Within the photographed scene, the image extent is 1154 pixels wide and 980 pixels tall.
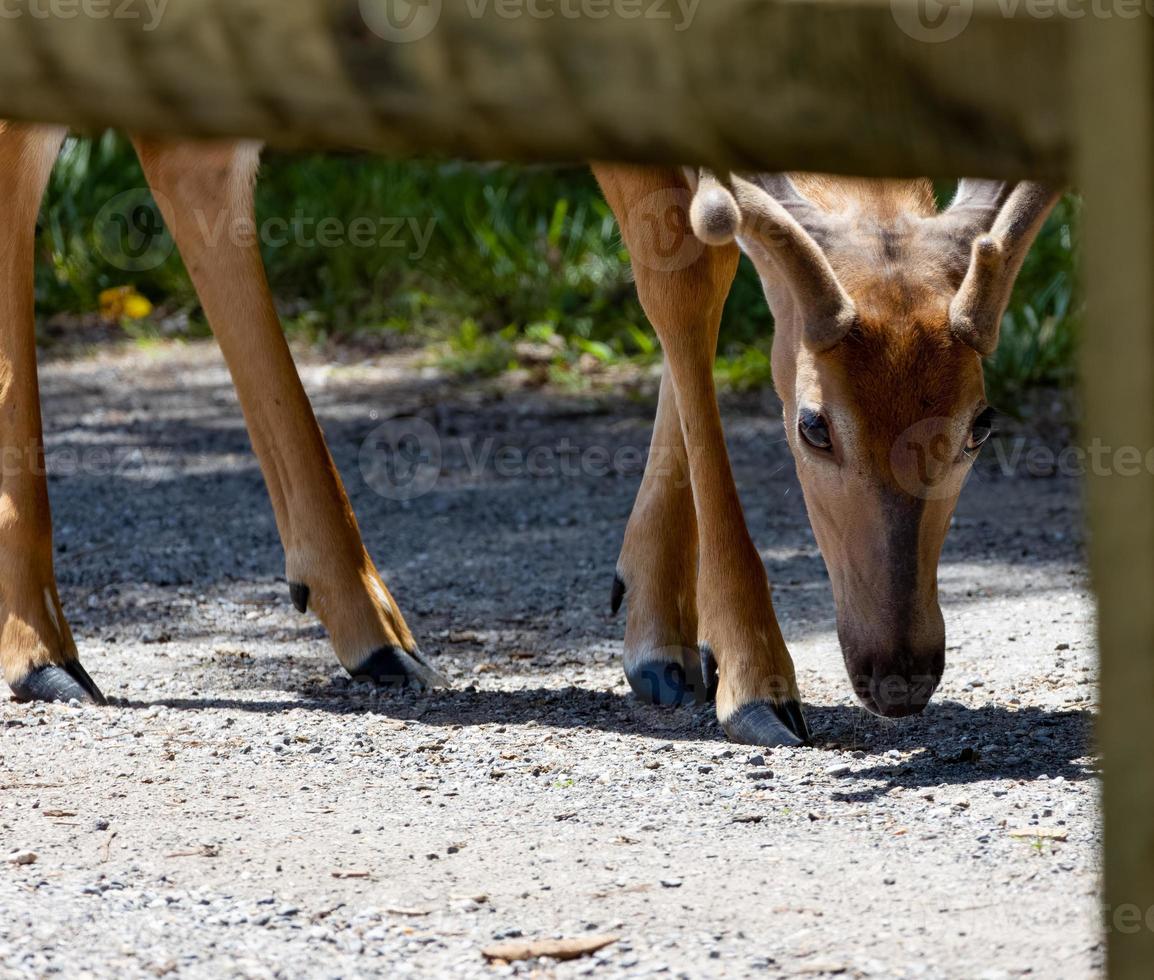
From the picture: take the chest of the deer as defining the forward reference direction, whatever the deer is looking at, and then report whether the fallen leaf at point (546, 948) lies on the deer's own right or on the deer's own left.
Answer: on the deer's own right

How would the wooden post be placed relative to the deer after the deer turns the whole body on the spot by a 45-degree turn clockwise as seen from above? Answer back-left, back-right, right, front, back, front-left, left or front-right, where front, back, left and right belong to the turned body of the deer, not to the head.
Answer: front-right

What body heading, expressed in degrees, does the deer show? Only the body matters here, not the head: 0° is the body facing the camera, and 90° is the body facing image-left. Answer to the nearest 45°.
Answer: approximately 270°

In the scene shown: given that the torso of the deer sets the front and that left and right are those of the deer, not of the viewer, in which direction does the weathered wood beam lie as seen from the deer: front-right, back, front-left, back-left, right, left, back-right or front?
right

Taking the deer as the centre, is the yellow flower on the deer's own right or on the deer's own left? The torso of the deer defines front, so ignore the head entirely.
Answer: on the deer's own left

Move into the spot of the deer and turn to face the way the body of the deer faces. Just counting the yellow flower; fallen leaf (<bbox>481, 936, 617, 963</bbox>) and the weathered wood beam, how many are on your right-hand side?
2
